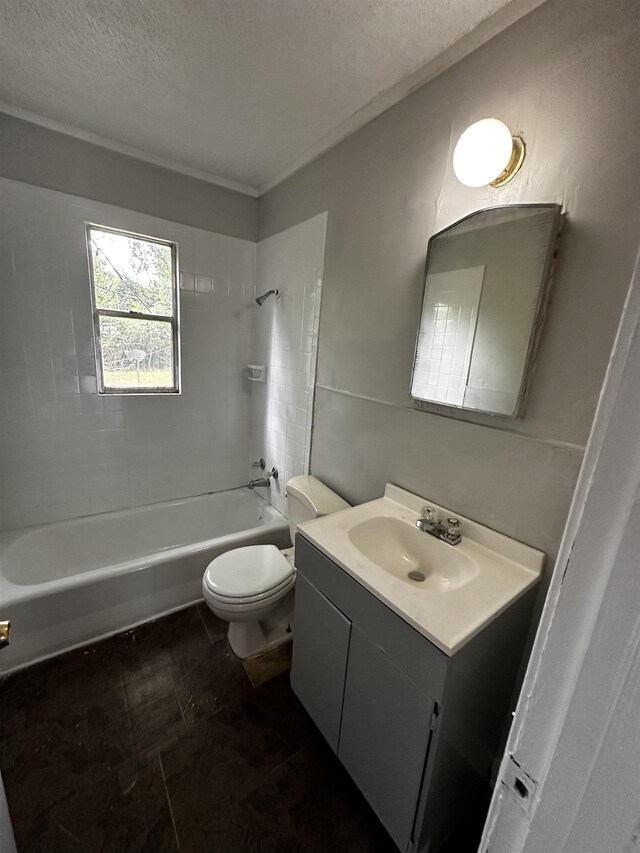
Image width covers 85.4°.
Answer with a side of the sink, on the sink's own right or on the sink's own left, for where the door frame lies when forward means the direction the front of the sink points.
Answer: on the sink's own left

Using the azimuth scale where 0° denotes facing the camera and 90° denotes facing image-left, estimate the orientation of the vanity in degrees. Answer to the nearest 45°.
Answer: approximately 45°

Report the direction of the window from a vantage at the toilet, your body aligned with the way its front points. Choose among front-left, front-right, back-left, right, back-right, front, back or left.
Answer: right

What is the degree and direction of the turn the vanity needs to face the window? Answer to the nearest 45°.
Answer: approximately 45° to its right

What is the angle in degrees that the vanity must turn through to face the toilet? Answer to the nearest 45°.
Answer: approximately 90° to its right

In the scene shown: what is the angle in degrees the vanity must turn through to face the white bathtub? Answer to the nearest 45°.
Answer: approximately 45° to its right

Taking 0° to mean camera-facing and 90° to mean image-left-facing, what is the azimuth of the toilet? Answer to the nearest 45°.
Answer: approximately 45°

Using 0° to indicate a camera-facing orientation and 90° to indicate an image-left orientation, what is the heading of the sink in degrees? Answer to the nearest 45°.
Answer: approximately 45°

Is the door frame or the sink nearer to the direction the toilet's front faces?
the door frame

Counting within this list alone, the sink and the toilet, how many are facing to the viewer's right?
0
